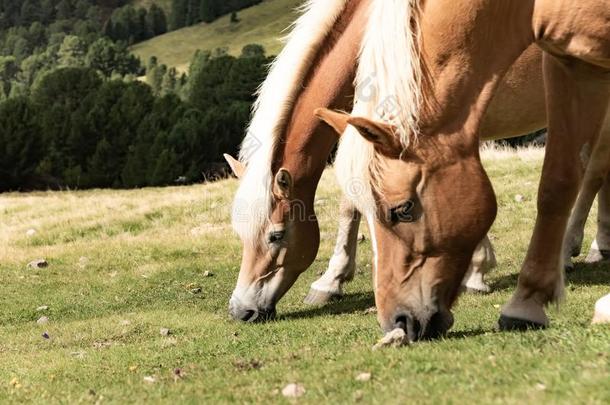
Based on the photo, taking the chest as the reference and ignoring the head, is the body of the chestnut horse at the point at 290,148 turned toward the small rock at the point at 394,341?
no

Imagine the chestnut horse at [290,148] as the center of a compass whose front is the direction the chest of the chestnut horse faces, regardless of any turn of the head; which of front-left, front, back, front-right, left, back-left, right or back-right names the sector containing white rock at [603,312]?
left

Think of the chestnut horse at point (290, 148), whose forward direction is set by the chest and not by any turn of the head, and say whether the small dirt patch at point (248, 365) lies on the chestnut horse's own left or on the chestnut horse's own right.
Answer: on the chestnut horse's own left

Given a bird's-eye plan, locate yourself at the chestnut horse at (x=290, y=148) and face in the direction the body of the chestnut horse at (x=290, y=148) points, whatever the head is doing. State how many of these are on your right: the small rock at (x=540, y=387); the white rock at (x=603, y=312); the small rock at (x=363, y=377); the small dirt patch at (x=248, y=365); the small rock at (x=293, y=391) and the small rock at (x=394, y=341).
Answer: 0

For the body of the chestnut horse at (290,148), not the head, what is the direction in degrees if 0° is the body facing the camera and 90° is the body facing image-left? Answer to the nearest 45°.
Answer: approximately 45°

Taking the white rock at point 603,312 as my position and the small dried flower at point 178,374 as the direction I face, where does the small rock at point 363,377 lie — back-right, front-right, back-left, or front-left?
front-left

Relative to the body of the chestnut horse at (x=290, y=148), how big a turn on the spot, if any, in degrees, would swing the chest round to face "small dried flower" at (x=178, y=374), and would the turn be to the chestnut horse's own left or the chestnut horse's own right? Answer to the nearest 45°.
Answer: approximately 45° to the chestnut horse's own left

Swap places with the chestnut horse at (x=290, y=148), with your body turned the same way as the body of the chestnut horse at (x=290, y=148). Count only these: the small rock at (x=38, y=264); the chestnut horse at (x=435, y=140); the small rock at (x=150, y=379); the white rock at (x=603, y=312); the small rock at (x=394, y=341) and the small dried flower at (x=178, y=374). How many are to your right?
1

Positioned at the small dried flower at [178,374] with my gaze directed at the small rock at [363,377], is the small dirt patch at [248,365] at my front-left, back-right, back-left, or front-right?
front-left

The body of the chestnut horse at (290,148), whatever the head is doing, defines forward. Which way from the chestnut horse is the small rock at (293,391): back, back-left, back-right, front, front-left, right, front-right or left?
front-left

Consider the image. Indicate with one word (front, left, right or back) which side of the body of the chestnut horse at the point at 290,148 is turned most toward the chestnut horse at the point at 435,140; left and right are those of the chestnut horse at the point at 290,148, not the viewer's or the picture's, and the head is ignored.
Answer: left

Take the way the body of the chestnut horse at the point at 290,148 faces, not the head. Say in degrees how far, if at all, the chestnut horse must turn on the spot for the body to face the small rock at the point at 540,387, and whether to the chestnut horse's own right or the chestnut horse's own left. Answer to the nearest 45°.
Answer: approximately 45° to the chestnut horse's own left

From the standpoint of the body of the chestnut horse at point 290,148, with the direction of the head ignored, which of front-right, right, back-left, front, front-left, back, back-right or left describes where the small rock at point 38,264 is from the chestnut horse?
right
